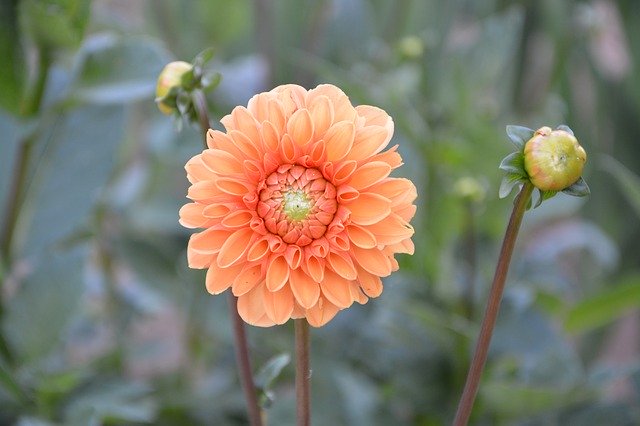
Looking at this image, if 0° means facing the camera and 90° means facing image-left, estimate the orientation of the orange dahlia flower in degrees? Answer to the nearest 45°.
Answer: approximately 0°
